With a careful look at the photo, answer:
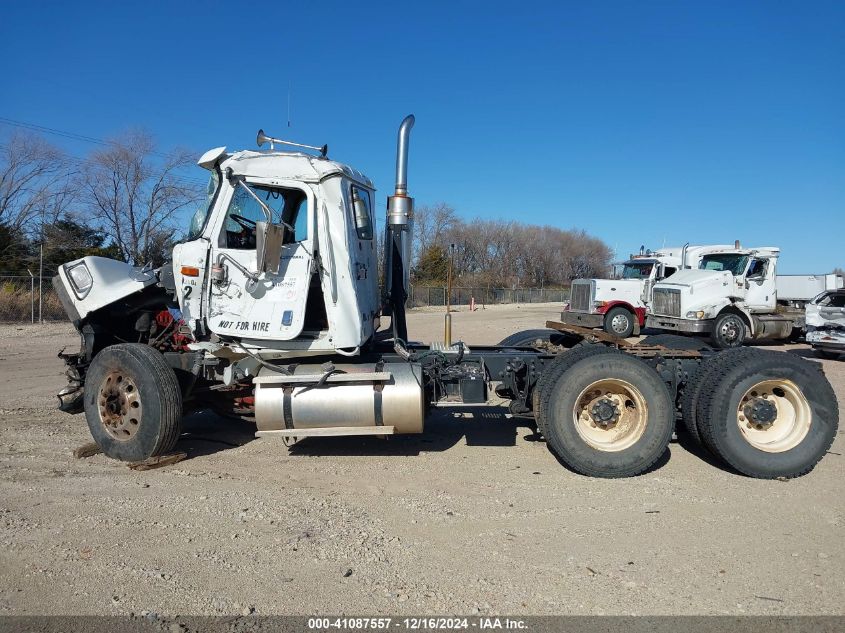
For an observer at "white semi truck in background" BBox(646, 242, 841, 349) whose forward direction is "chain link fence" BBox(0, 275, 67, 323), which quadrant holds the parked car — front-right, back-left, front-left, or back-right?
back-left

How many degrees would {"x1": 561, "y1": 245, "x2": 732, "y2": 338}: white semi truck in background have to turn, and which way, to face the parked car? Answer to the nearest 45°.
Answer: approximately 90° to its left

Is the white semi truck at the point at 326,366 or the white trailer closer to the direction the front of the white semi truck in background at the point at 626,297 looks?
the white semi truck

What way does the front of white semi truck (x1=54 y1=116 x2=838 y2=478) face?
to the viewer's left

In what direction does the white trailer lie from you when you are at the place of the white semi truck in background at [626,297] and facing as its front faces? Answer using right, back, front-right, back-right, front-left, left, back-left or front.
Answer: back

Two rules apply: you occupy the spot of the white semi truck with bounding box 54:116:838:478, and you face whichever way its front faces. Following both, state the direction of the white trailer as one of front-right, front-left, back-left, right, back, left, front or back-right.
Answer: back-right

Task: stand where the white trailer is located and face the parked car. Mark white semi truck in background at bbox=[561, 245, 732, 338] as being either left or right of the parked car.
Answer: right

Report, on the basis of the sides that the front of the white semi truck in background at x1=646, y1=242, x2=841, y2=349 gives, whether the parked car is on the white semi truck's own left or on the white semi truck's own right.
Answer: on the white semi truck's own left

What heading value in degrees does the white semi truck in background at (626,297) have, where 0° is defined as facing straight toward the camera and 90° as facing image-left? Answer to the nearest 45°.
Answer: approximately 45°

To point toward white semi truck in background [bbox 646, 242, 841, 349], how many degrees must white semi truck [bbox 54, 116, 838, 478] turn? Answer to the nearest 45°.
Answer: approximately 135° to its right

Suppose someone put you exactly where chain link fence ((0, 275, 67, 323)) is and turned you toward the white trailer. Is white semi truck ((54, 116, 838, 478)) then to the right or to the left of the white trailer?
right

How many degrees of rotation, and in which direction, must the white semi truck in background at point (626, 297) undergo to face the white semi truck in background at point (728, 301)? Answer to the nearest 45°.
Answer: approximately 135° to its left
